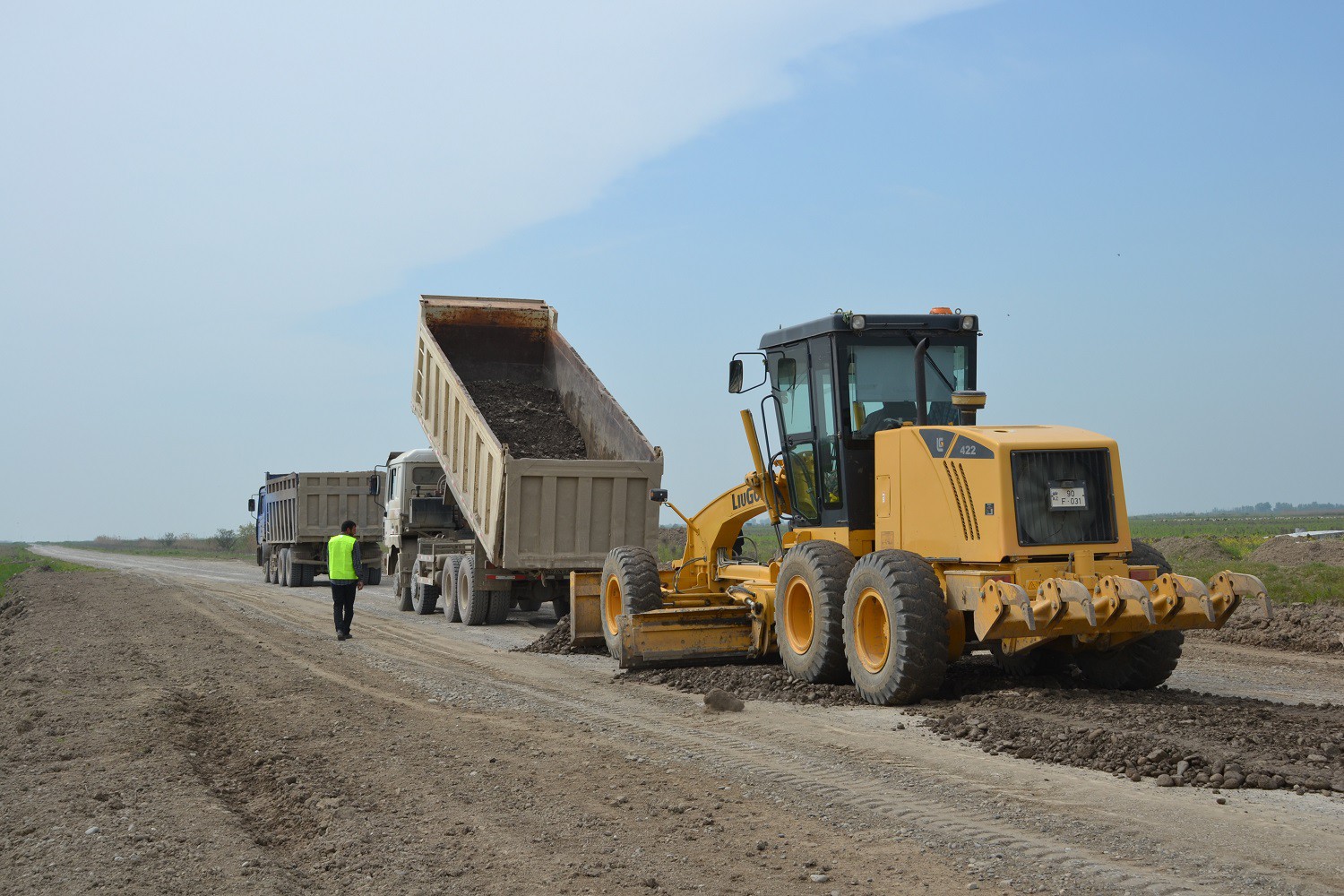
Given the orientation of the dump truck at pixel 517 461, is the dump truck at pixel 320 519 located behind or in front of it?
in front

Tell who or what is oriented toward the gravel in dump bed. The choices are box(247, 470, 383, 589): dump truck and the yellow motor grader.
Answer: the yellow motor grader

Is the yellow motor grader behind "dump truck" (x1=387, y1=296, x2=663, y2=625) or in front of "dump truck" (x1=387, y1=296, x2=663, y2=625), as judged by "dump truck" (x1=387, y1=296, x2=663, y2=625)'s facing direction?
behind

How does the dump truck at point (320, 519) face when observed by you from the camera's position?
facing away from the viewer and to the left of the viewer

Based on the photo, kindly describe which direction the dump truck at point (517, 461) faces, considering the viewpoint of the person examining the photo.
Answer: facing away from the viewer and to the left of the viewer

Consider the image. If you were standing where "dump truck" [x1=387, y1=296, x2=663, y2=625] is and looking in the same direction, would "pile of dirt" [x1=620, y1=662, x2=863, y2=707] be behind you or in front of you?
behind

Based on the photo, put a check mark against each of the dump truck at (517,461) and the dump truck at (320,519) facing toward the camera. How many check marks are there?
0

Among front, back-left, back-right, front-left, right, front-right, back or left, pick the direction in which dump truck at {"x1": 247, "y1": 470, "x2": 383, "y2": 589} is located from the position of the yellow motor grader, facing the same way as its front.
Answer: front

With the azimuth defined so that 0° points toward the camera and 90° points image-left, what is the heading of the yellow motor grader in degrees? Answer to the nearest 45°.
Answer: approximately 135°

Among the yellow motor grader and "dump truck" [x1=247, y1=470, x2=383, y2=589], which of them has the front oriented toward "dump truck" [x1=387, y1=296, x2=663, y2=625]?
the yellow motor grader

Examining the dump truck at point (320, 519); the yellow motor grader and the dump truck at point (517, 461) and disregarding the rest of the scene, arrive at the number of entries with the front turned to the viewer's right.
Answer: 0

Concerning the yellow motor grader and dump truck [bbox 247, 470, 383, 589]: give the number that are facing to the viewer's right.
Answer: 0

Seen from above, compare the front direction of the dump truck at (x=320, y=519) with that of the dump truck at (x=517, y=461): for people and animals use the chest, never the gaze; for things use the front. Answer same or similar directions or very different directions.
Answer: same or similar directions

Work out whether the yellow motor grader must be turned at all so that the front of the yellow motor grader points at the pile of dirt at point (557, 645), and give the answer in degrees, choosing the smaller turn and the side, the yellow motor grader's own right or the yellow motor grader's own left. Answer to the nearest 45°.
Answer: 0° — it already faces it
